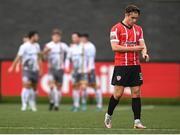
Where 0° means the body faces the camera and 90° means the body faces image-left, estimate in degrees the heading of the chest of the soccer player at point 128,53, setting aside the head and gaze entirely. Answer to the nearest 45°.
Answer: approximately 315°

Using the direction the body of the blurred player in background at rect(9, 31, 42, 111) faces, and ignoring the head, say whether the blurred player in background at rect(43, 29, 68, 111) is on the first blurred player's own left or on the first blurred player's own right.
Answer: on the first blurred player's own left

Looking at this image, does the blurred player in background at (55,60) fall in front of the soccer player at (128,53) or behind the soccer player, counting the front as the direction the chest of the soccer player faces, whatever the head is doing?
behind

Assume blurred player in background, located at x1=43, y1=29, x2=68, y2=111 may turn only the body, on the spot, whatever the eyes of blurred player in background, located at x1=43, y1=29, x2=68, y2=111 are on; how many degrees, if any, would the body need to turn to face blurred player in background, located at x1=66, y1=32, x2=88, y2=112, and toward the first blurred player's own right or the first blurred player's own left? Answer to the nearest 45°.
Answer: approximately 90° to the first blurred player's own left

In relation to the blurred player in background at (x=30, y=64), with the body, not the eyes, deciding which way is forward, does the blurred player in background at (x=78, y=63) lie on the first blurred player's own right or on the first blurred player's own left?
on the first blurred player's own left

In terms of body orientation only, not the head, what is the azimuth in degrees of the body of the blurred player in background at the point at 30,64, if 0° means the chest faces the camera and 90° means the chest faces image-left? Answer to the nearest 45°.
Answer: approximately 315°

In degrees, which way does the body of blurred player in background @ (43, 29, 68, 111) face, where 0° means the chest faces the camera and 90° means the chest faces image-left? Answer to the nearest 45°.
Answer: approximately 0°
